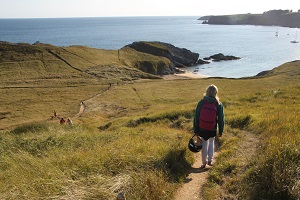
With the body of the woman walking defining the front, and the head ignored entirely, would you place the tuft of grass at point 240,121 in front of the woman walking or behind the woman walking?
in front

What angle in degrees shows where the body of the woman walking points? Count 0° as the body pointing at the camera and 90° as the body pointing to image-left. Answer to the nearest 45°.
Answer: approximately 180°
